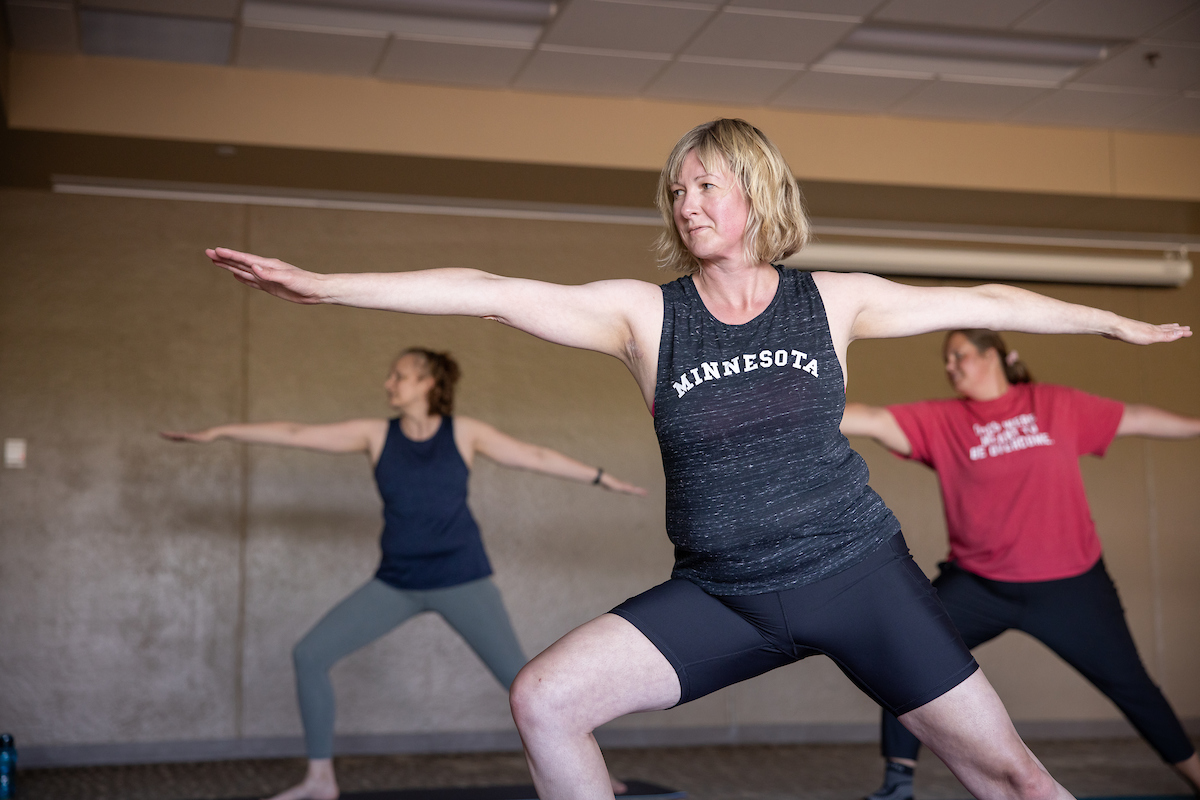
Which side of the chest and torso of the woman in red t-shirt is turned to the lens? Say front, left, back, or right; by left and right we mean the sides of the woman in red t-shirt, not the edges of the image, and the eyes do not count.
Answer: front

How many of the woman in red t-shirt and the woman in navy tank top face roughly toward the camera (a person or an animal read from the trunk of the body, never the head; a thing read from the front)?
2

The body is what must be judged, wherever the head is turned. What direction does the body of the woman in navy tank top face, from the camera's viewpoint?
toward the camera

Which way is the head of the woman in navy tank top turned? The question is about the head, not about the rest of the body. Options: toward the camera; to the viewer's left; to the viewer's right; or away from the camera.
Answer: to the viewer's left

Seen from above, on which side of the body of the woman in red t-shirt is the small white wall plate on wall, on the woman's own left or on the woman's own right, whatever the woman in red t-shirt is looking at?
on the woman's own right

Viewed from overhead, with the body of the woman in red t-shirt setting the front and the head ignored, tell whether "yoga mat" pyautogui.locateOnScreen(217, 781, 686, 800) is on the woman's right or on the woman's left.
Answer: on the woman's right

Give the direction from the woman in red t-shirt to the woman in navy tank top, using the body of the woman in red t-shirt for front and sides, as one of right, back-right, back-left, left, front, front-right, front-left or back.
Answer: right

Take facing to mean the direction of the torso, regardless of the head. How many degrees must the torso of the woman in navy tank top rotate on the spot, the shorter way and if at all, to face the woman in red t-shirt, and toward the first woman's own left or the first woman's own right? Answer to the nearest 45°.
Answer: approximately 90° to the first woman's own left
